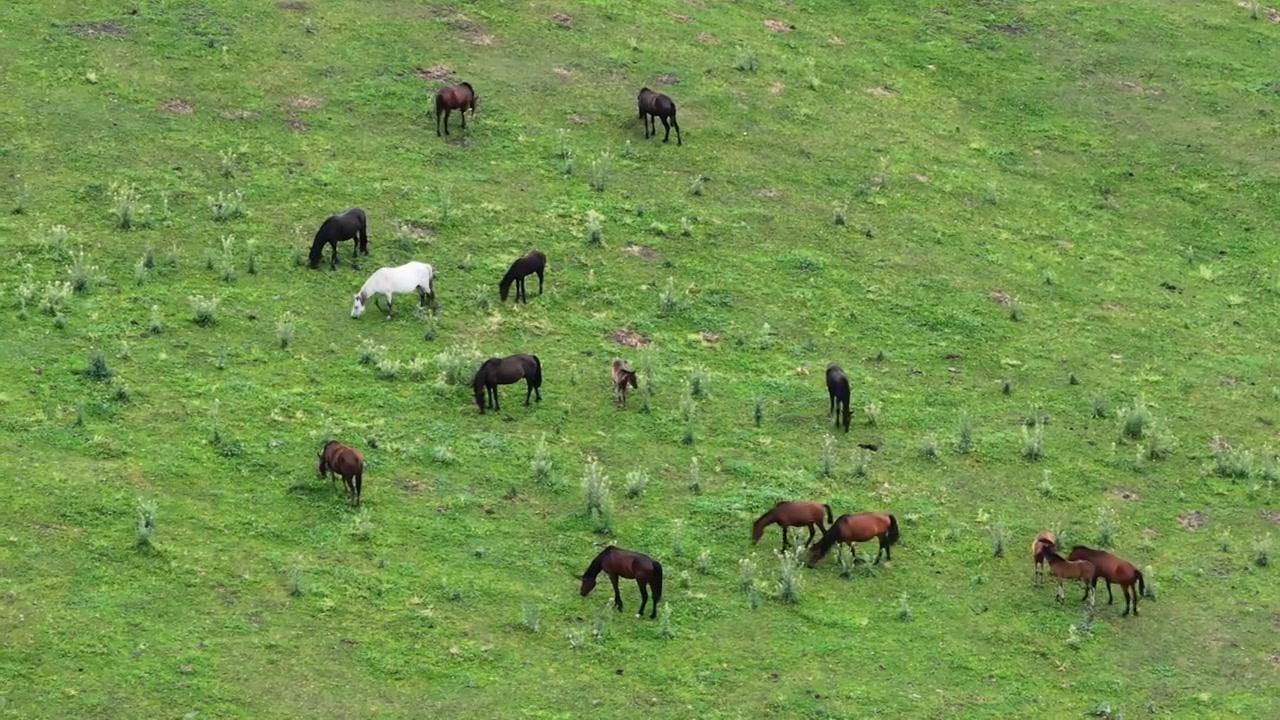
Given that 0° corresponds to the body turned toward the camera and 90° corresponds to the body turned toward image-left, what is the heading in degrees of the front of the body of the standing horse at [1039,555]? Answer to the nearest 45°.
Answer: approximately 45°

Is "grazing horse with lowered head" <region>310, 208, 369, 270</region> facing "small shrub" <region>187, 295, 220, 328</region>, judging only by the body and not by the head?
yes

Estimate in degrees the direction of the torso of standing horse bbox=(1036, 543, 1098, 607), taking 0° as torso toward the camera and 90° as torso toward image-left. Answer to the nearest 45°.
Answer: approximately 90°

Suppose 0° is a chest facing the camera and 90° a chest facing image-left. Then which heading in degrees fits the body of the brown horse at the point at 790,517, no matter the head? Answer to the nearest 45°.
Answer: approximately 90°

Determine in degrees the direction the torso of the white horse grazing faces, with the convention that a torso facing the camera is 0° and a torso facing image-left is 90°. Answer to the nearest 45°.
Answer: approximately 90°

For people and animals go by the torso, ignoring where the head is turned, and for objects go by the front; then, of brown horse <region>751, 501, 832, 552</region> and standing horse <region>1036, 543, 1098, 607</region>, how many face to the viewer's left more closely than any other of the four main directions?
2

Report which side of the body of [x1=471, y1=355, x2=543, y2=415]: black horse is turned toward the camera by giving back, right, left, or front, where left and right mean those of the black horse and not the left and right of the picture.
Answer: left

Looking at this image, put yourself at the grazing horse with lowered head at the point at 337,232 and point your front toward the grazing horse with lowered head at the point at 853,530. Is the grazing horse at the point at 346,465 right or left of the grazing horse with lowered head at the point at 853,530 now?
right

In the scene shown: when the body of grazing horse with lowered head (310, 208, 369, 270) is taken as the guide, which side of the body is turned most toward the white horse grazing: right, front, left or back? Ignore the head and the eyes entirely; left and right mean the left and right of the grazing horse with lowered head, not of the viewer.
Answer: left

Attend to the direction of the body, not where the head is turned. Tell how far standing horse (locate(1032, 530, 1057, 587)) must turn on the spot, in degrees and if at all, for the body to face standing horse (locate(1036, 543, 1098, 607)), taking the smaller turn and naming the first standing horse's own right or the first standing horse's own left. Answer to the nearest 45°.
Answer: approximately 90° to the first standing horse's own left

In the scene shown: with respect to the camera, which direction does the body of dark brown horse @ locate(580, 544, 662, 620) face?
to the viewer's left

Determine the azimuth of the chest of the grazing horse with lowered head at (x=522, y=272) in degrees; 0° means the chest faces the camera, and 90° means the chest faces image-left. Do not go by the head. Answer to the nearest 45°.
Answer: approximately 45°
